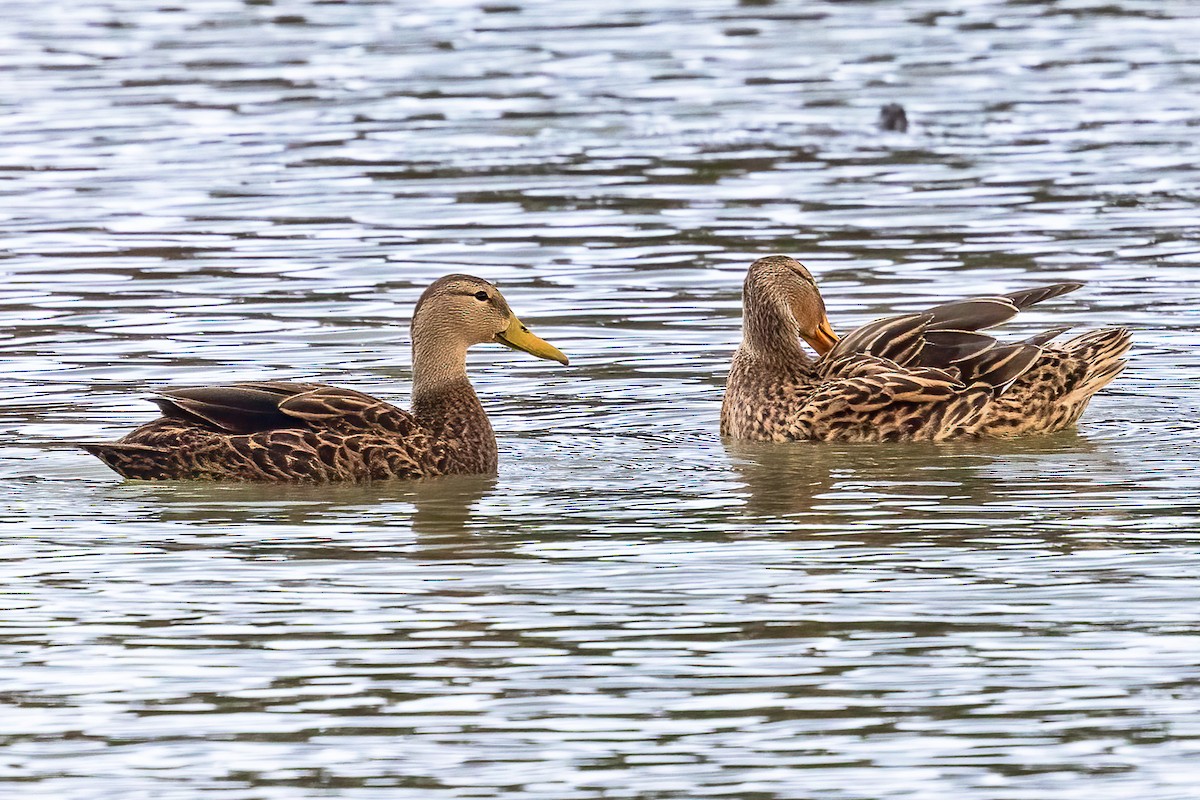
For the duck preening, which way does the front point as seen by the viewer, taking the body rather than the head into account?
to the viewer's left

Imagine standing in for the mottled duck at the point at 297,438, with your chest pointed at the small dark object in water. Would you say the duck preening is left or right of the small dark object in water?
right

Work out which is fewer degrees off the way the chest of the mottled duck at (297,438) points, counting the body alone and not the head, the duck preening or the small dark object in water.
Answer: the duck preening

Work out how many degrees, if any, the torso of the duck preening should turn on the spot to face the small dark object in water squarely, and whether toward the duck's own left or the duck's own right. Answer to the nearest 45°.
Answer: approximately 90° to the duck's own right

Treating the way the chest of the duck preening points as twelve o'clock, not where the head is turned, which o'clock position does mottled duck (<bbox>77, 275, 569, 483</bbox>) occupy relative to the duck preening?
The mottled duck is roughly at 11 o'clock from the duck preening.

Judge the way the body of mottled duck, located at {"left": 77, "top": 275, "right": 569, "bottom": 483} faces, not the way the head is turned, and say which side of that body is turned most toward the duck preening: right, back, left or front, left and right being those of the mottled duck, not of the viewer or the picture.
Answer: front

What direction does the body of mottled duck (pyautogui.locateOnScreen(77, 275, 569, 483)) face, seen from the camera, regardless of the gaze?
to the viewer's right

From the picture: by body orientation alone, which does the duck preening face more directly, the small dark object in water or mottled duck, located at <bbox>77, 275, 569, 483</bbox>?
the mottled duck

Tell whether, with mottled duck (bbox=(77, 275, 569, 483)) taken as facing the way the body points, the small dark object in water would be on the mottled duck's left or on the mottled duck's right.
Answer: on the mottled duck's left

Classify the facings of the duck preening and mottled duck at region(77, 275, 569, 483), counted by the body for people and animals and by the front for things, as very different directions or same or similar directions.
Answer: very different directions

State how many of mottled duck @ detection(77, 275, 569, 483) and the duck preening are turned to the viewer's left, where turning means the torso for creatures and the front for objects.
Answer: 1
